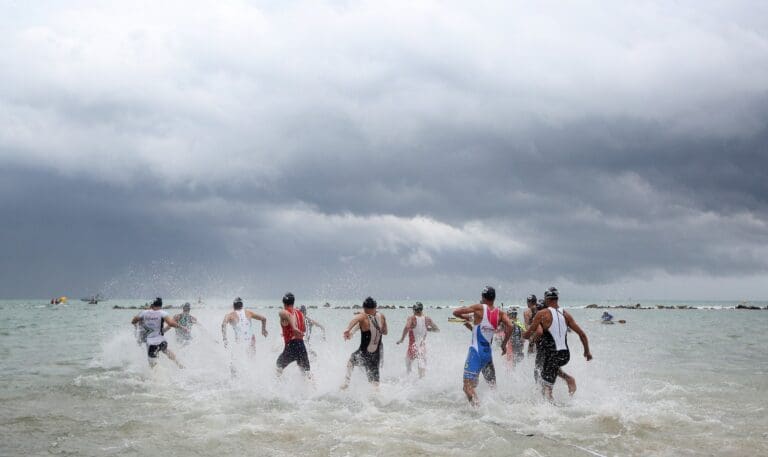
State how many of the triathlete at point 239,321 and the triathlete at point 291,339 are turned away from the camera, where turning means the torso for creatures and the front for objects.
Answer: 2

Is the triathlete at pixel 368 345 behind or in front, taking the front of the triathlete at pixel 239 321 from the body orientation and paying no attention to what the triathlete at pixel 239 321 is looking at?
behind

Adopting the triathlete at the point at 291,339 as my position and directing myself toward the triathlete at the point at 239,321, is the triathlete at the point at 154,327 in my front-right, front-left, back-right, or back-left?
front-left

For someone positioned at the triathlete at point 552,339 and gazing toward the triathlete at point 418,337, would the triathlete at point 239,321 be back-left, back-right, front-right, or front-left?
front-left

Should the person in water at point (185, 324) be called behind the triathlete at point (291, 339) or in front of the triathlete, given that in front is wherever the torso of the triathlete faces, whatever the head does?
in front

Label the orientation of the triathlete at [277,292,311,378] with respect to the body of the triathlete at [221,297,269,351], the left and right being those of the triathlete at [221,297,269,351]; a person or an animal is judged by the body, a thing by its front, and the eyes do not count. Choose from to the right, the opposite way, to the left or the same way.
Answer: the same way

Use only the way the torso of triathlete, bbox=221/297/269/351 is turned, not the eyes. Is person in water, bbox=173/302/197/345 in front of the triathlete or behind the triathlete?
in front

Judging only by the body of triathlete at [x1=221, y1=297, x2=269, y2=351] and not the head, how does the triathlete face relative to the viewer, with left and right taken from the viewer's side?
facing away from the viewer

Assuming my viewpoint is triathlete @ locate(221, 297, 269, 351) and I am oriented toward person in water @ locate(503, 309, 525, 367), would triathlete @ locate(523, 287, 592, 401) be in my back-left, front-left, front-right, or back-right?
front-right

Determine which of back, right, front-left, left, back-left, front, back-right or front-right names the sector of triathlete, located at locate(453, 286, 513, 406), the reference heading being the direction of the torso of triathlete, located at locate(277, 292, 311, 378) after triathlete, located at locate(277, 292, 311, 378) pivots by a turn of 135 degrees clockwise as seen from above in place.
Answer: front

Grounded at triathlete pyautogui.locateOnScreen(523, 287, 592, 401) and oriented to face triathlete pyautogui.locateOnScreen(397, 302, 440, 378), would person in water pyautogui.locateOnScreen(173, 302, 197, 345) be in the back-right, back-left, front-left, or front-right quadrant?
front-left

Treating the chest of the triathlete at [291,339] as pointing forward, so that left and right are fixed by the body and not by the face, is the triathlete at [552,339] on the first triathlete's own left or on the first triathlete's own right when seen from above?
on the first triathlete's own right

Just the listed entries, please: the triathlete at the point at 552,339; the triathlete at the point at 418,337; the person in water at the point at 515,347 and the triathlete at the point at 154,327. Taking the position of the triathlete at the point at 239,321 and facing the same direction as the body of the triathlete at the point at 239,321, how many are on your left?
1

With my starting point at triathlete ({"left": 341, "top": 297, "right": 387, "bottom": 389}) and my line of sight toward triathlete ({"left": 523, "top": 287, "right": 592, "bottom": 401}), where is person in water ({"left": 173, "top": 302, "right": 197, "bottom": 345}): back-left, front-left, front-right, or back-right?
back-left

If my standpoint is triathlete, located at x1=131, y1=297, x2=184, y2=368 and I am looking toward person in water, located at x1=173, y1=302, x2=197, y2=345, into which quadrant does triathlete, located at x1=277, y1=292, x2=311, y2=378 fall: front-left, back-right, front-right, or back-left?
back-right

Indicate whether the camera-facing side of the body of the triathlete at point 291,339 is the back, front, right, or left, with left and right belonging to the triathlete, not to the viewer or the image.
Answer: back

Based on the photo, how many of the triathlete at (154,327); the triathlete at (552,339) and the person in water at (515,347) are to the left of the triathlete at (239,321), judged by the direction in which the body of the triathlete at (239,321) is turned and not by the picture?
1
